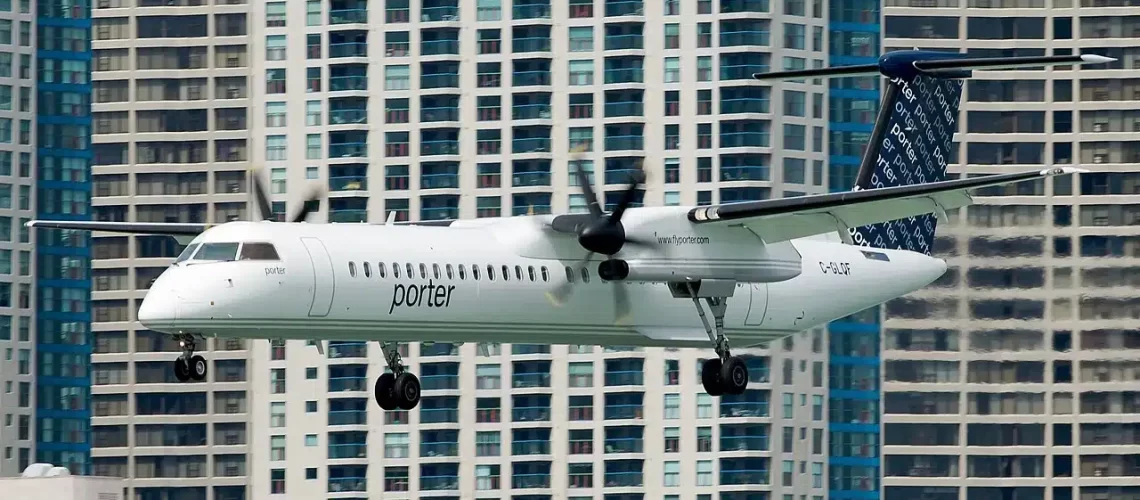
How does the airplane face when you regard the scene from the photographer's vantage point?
facing the viewer and to the left of the viewer
